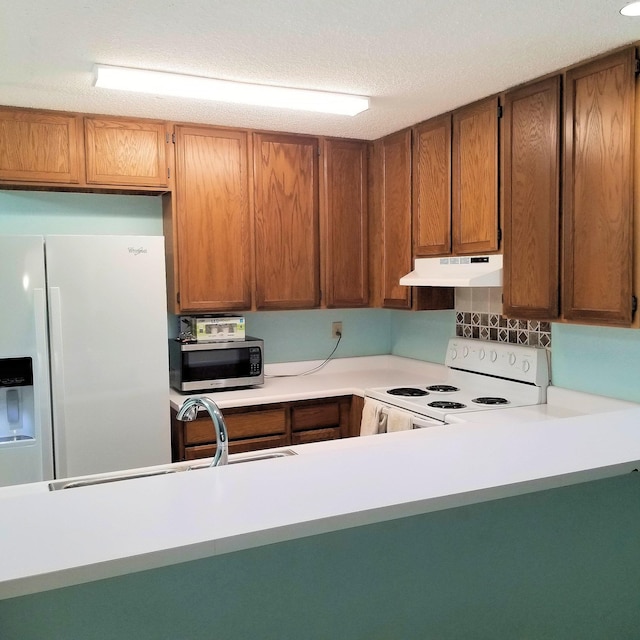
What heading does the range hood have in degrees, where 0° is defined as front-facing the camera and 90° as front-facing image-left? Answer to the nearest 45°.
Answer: approximately 45°

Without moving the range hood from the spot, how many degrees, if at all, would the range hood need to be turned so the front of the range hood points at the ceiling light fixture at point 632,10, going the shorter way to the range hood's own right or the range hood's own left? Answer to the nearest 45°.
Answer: approximately 90° to the range hood's own left

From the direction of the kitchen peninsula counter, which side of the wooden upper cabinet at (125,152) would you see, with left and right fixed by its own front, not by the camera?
front

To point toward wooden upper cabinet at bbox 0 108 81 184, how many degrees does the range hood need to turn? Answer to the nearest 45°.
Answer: approximately 45° to its right

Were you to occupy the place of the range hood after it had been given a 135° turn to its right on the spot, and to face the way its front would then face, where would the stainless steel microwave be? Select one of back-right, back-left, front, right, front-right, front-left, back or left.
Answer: left

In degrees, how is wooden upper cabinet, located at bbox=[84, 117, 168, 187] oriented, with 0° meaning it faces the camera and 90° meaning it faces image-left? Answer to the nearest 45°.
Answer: approximately 0°

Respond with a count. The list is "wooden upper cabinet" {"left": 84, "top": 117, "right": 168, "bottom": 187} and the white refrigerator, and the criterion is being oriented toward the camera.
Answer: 2
